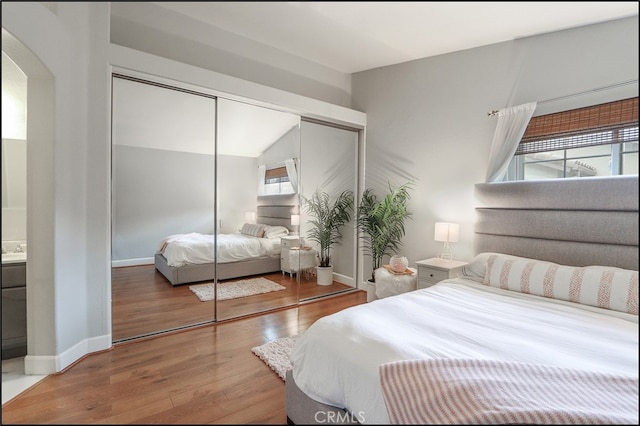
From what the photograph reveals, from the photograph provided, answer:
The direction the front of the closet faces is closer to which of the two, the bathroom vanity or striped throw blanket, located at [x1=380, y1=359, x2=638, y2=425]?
the striped throw blanket

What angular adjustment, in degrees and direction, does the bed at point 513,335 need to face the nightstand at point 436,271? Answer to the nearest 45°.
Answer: approximately 135° to its right

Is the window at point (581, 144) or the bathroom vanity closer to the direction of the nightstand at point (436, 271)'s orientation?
the bathroom vanity

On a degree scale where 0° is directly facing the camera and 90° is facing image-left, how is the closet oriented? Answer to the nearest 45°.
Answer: approximately 315°

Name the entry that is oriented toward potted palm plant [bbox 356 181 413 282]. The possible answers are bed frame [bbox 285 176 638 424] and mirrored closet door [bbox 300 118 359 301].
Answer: the mirrored closet door

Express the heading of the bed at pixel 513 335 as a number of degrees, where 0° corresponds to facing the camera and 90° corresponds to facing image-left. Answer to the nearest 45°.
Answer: approximately 45°
